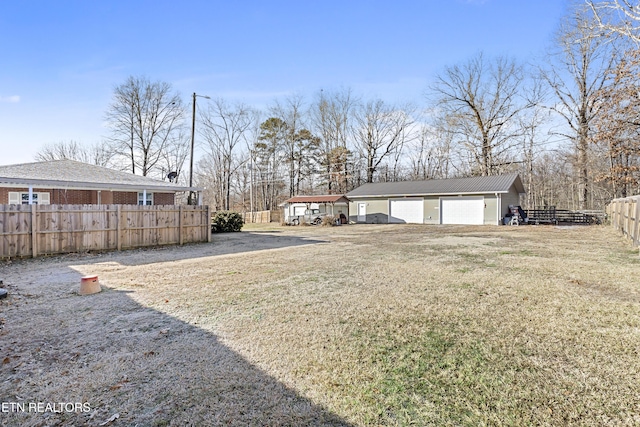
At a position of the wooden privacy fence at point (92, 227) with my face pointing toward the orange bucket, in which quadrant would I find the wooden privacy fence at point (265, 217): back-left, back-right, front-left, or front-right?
back-left

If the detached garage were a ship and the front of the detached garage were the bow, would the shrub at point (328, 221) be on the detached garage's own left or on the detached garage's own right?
on the detached garage's own right

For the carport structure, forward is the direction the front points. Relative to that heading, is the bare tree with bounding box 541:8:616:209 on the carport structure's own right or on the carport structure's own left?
on the carport structure's own left

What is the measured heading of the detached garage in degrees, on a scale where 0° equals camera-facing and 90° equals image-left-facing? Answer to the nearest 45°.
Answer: approximately 0°

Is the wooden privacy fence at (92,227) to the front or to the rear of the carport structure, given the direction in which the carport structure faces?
to the front

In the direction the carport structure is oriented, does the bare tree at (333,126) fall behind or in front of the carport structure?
behind

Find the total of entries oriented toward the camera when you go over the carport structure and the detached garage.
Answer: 2

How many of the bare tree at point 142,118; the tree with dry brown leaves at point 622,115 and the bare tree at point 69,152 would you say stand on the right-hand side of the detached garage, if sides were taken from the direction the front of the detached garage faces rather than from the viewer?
2

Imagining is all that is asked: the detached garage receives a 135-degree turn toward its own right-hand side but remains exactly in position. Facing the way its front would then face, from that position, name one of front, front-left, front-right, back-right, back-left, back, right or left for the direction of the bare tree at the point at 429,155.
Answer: front-right

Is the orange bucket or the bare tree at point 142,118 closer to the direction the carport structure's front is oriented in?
the orange bucket

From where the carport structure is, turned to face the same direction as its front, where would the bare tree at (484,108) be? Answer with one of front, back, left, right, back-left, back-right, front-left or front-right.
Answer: left

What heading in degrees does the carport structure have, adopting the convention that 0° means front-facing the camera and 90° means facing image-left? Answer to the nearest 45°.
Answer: approximately 0°

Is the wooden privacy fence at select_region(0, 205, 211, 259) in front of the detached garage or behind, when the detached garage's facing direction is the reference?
in front
